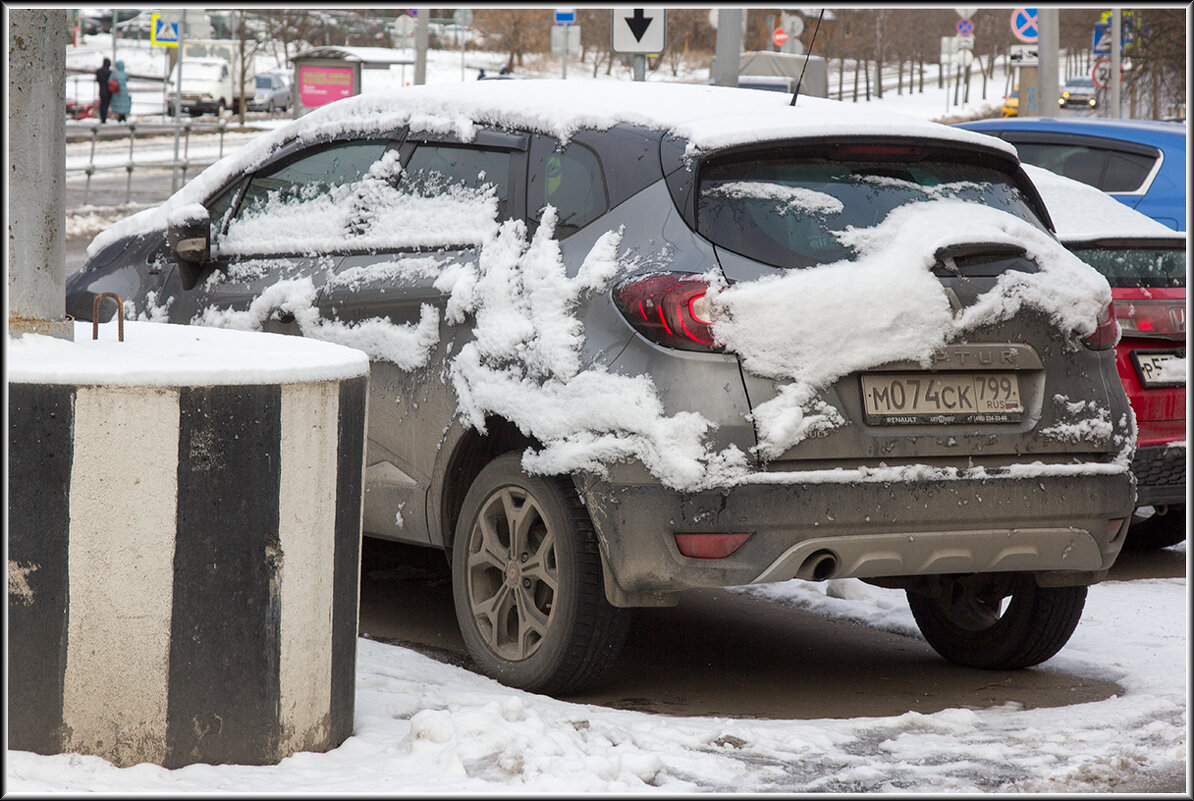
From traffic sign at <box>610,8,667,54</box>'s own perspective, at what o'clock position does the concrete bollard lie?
The concrete bollard is roughly at 12 o'clock from the traffic sign.

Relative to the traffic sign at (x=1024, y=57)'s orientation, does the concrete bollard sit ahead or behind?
ahead

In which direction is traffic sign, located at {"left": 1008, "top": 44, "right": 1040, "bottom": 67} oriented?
toward the camera

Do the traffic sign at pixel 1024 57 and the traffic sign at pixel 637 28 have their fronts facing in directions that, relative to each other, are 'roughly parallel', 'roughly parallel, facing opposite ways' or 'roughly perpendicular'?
roughly parallel

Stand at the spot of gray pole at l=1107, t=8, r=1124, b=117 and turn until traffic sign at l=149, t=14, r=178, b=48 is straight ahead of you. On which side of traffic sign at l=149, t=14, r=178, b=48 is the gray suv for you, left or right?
left

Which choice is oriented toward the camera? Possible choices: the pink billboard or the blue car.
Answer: the pink billboard

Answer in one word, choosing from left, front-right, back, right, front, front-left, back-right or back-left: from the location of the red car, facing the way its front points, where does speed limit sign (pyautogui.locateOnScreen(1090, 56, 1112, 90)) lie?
front-right

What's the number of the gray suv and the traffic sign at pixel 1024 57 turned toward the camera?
1

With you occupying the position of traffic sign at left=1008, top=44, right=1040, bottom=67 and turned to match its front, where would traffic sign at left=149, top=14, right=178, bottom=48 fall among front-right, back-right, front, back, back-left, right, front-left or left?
right

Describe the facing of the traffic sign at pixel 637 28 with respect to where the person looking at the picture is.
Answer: facing the viewer
